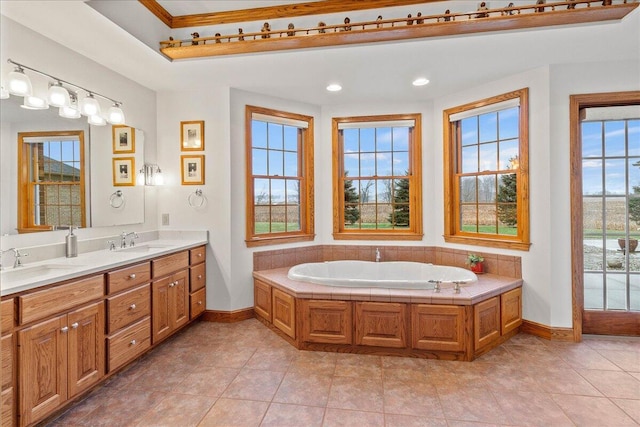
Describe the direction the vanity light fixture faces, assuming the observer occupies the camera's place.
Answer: facing the viewer and to the right of the viewer

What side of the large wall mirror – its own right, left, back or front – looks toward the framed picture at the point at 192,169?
left

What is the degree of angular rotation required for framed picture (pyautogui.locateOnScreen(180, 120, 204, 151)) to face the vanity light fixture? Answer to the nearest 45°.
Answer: approximately 45° to its right

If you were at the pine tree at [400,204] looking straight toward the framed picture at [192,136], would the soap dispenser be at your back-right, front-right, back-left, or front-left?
front-left

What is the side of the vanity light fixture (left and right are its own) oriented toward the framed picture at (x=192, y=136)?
left

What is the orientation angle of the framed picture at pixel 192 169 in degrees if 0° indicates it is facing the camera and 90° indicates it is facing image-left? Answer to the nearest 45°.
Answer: approximately 0°

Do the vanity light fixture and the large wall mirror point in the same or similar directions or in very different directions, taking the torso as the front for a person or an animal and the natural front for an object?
same or similar directions

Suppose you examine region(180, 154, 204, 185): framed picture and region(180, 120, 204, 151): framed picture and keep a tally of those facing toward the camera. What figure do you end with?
2

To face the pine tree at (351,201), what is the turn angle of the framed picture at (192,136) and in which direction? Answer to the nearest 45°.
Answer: approximately 180°

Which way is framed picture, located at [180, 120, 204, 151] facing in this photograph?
toward the camera

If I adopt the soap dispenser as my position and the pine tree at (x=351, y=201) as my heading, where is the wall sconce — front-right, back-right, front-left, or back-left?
front-left
